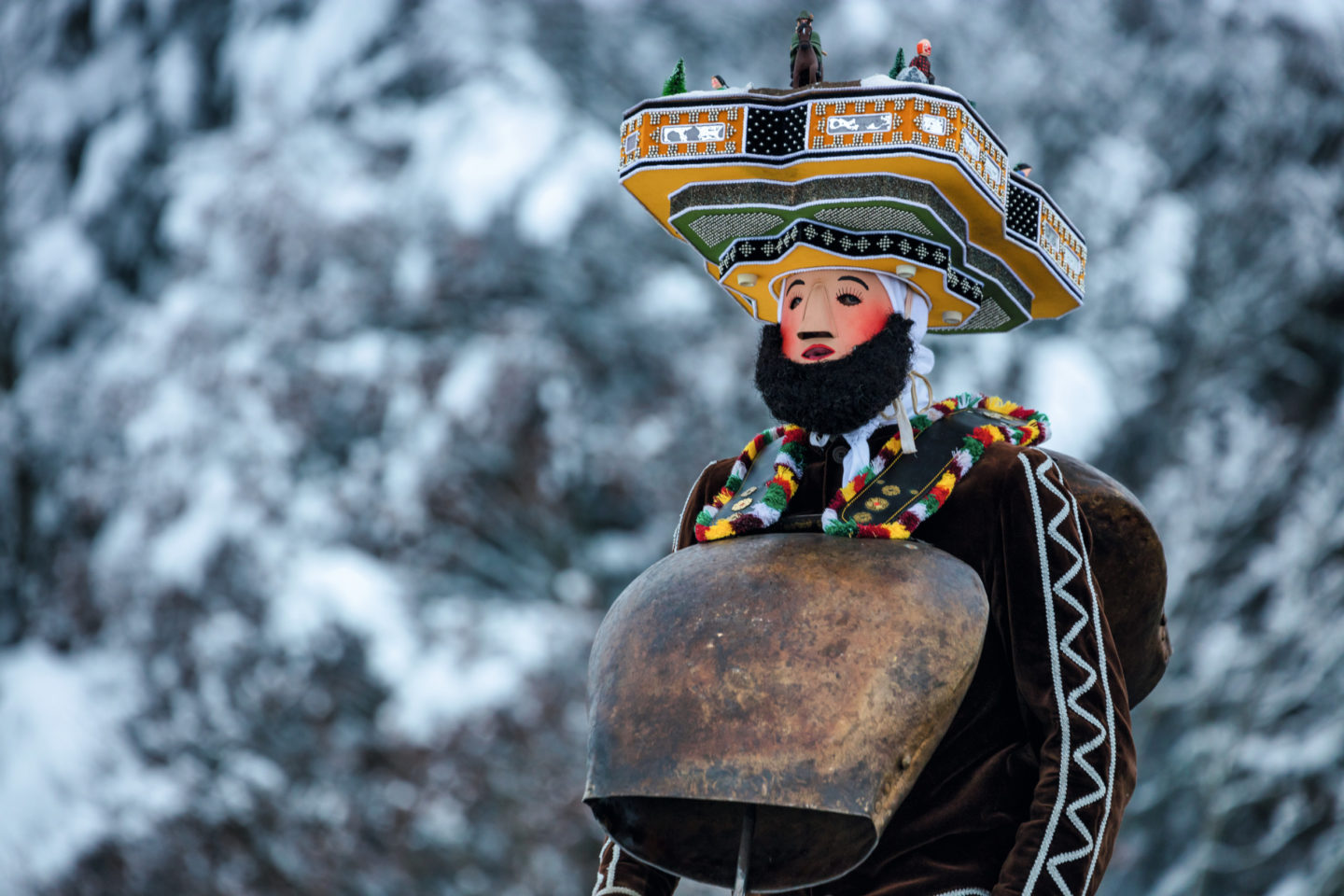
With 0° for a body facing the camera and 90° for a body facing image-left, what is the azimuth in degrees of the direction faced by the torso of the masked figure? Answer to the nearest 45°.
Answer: approximately 45°
